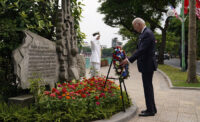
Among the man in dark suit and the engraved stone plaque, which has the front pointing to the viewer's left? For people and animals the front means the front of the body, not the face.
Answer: the man in dark suit

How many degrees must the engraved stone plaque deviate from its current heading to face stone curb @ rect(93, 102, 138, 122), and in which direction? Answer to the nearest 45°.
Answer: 0° — it already faces it

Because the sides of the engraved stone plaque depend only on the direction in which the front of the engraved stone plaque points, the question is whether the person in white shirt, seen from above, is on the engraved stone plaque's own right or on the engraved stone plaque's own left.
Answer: on the engraved stone plaque's own left

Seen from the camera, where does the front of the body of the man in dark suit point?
to the viewer's left

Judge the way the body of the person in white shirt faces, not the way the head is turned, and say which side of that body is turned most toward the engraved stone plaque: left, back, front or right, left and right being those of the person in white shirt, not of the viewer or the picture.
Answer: right

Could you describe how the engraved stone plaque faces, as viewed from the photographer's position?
facing the viewer and to the right of the viewer
